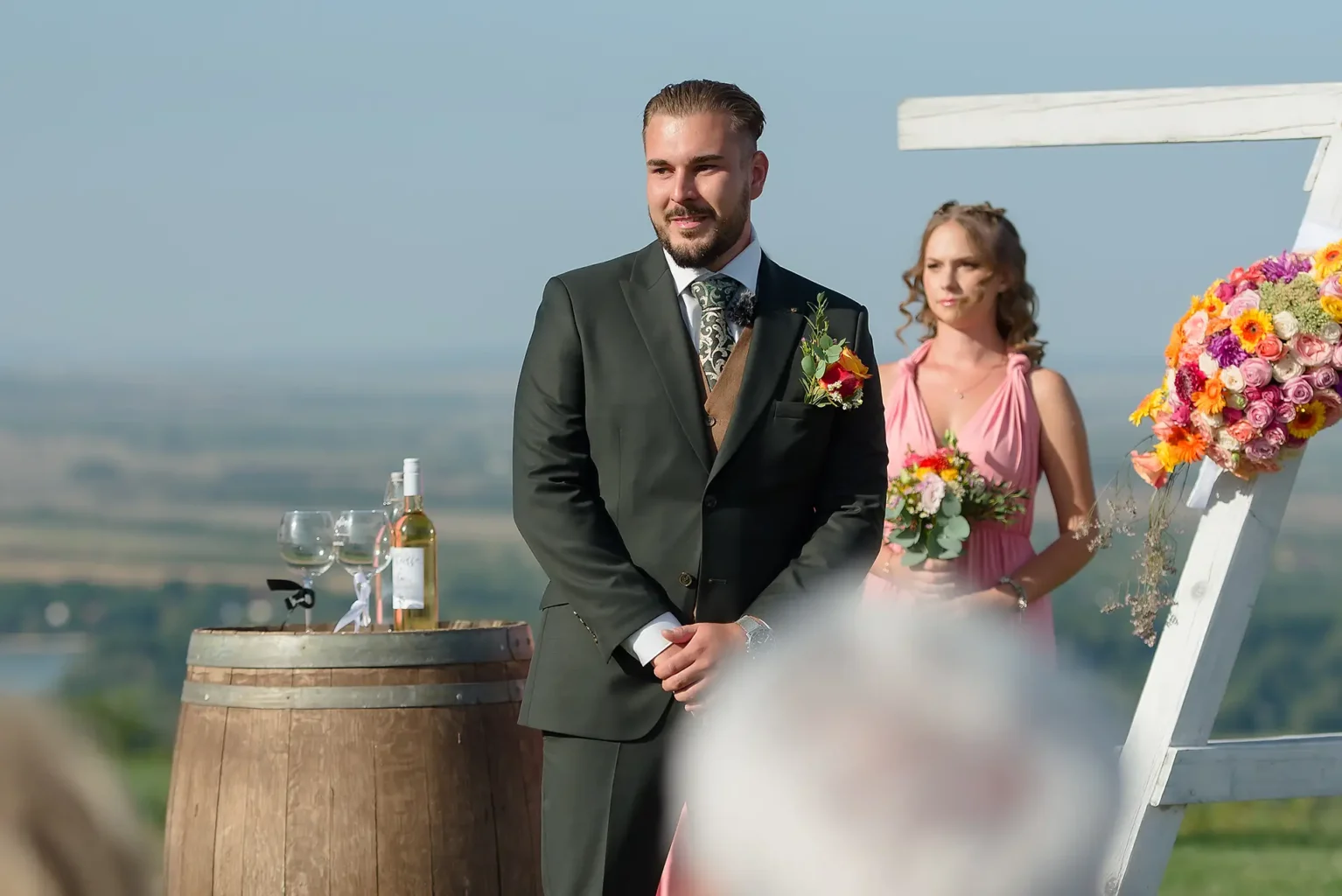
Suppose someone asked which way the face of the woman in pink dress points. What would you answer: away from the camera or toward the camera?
toward the camera

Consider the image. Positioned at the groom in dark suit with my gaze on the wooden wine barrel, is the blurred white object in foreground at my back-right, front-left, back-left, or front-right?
back-left

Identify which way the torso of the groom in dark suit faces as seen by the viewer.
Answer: toward the camera

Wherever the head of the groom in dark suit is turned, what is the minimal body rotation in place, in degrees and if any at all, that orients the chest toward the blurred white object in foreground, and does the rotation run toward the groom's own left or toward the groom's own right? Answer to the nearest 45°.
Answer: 0° — they already face it

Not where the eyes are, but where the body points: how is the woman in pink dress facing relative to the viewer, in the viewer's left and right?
facing the viewer and to the left of the viewer

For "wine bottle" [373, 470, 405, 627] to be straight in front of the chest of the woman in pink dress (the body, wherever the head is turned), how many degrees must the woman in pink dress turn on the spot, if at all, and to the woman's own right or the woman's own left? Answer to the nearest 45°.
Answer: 0° — they already face it

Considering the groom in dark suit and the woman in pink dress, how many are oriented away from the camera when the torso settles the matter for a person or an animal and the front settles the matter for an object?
0

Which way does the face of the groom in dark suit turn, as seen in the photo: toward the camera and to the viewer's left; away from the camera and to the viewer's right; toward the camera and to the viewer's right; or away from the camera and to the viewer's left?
toward the camera and to the viewer's left
